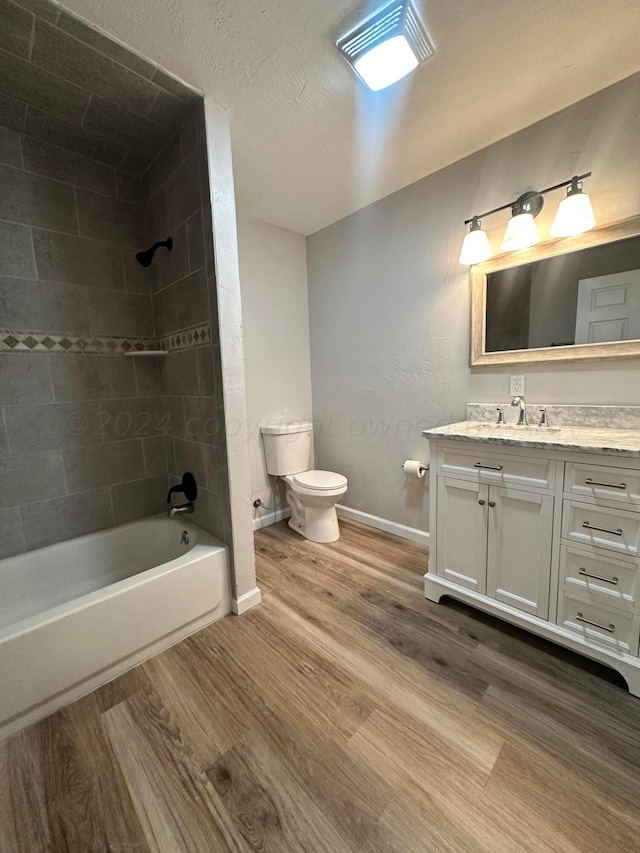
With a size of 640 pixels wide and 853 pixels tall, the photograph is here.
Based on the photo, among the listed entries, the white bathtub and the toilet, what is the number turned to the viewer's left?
0

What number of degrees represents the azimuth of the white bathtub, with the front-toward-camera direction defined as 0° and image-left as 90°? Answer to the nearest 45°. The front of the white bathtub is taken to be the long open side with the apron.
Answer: approximately 315°

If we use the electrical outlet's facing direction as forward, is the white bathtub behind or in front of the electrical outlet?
in front

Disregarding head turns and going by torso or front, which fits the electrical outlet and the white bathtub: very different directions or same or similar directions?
very different directions

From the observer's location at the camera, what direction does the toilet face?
facing the viewer and to the right of the viewer

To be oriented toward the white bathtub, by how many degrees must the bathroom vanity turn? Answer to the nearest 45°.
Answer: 0° — it already faces it

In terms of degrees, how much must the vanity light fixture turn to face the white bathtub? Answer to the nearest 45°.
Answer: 0° — it already faces it
